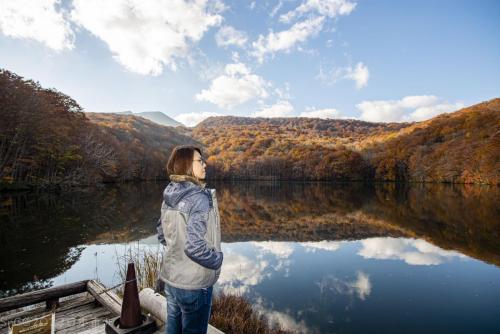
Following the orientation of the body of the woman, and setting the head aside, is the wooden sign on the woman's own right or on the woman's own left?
on the woman's own left

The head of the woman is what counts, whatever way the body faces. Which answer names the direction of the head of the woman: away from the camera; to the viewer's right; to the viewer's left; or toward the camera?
to the viewer's right

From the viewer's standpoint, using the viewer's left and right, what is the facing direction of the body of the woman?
facing away from the viewer and to the right of the viewer
